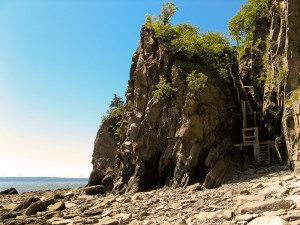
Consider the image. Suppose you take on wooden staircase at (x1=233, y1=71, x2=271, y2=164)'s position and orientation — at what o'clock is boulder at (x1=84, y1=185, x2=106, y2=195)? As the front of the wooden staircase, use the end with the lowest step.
The boulder is roughly at 3 o'clock from the wooden staircase.

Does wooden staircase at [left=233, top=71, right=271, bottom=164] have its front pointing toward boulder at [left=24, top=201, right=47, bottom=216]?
no

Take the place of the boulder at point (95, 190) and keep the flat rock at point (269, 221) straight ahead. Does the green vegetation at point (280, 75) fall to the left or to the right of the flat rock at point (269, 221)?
left

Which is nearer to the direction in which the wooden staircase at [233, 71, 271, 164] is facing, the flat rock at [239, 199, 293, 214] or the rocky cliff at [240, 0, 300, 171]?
the flat rock

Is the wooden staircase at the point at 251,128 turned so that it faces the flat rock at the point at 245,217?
yes

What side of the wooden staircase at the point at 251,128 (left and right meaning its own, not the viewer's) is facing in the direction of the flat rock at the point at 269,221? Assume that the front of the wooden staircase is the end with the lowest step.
front

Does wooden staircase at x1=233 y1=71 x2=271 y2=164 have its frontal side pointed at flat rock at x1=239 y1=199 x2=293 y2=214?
yes

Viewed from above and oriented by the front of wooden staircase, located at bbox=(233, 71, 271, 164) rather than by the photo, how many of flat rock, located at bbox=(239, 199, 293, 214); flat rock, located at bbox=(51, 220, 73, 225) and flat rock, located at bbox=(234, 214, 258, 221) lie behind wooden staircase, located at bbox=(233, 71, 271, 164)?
0

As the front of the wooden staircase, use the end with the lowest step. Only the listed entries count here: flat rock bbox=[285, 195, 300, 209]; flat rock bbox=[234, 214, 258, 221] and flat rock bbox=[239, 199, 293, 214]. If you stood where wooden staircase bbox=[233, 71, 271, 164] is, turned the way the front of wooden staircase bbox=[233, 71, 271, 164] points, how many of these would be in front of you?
3

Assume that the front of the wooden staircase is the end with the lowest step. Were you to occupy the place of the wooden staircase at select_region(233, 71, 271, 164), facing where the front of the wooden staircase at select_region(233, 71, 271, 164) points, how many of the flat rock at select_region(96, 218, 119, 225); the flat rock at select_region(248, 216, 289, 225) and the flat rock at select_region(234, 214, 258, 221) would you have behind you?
0

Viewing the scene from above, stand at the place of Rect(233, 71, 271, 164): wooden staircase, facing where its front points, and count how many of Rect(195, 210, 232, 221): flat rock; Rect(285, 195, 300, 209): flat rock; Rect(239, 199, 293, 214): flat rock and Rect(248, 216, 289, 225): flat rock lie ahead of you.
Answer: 4

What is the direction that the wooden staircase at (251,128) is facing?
toward the camera

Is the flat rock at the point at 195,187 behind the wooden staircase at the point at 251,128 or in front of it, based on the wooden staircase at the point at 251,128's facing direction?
in front

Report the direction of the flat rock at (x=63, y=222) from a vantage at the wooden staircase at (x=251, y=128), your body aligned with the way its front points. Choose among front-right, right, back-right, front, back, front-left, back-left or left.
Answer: front-right
